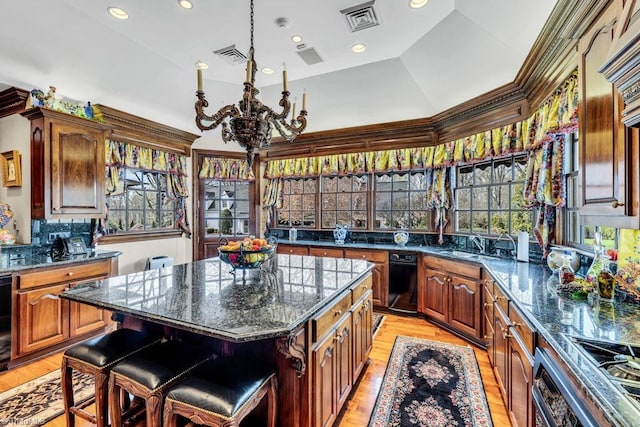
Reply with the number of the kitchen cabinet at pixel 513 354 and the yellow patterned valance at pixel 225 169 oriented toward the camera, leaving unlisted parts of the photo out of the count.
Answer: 1

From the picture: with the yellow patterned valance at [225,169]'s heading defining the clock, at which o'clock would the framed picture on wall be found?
The framed picture on wall is roughly at 2 o'clock from the yellow patterned valance.

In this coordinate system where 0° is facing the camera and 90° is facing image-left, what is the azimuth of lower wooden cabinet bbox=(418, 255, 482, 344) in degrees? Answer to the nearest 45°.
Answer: approximately 45°

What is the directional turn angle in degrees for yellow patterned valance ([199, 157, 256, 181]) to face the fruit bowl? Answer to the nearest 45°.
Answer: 0° — it already faces it

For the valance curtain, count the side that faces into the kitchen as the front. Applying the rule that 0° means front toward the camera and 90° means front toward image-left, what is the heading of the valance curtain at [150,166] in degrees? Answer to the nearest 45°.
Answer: approximately 315°

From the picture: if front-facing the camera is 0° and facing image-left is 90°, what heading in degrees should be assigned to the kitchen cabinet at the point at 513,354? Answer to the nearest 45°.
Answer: approximately 90°
